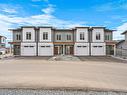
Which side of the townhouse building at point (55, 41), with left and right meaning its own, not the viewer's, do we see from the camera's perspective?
front

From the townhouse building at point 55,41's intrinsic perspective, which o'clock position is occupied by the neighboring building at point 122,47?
The neighboring building is roughly at 9 o'clock from the townhouse building.
